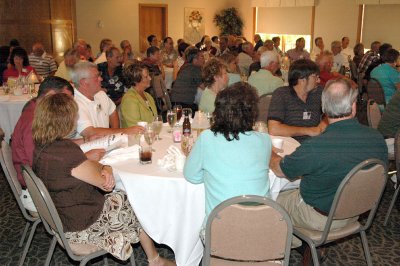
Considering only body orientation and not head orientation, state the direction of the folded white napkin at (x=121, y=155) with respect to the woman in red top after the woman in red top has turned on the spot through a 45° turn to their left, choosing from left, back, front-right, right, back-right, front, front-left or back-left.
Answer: front-right

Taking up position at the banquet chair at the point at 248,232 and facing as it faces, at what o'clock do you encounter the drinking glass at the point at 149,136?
The drinking glass is roughly at 11 o'clock from the banquet chair.

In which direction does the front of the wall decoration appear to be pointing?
toward the camera

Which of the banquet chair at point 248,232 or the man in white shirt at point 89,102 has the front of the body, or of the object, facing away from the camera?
the banquet chair

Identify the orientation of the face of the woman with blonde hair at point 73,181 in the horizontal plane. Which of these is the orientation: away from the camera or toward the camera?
away from the camera

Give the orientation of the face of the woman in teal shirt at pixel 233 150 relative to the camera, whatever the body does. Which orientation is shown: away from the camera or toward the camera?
away from the camera

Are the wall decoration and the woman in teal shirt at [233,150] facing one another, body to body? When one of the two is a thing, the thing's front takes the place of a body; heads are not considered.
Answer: yes

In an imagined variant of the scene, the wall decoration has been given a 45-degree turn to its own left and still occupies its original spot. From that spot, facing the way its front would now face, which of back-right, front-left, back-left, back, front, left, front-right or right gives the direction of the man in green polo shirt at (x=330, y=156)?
front-right

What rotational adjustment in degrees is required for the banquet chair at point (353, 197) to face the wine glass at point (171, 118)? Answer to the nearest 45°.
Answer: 0° — it already faces it

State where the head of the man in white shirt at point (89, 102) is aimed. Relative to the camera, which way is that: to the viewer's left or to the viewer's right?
to the viewer's right

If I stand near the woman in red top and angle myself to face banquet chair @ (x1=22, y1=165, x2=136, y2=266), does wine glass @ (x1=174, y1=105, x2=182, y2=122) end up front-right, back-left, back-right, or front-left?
front-left

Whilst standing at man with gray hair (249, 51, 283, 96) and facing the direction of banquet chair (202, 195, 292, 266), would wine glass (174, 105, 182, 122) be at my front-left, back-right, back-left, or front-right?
front-right

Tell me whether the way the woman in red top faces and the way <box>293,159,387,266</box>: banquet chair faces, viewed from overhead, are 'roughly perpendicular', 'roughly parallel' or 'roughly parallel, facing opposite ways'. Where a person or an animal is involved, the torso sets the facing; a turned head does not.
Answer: roughly parallel, facing opposite ways

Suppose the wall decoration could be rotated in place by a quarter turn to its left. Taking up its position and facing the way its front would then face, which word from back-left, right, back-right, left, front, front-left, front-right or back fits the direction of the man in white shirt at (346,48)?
front-right

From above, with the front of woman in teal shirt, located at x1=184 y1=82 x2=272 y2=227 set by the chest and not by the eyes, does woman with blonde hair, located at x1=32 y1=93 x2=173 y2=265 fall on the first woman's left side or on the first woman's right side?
on the first woman's left side

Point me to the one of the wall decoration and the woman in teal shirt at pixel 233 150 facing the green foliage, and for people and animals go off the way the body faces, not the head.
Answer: the woman in teal shirt

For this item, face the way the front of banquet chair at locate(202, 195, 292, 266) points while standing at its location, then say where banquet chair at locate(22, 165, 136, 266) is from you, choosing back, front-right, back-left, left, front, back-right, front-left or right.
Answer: left

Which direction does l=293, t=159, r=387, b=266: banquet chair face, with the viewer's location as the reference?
facing away from the viewer and to the left of the viewer

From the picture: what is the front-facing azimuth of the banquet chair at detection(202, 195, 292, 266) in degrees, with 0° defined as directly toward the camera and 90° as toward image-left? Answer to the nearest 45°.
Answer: approximately 180°

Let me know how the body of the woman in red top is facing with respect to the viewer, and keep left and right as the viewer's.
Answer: facing the viewer

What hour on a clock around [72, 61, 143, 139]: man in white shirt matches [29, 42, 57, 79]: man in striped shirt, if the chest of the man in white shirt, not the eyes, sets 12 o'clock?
The man in striped shirt is roughly at 7 o'clock from the man in white shirt.
